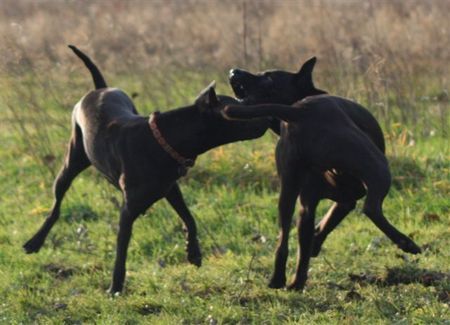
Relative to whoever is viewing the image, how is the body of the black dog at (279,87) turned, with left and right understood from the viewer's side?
facing to the left of the viewer

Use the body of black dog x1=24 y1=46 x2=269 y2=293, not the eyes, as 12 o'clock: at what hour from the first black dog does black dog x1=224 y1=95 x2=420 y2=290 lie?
The black dog x1=224 y1=95 x2=420 y2=290 is roughly at 12 o'clock from the black dog x1=24 y1=46 x2=269 y2=293.

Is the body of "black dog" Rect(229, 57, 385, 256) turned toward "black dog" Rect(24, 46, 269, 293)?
yes

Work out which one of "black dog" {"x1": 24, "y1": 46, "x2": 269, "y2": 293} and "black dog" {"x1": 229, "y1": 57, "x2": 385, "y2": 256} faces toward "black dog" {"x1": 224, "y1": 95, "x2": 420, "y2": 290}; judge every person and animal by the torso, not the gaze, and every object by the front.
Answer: the "black dog" {"x1": 24, "y1": 46, "x2": 269, "y2": 293}

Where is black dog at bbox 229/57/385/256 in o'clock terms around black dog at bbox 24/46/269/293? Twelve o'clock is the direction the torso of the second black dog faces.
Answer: The black dog at bbox 229/57/385/256 is roughly at 11 o'clock from the black dog at bbox 24/46/269/293.

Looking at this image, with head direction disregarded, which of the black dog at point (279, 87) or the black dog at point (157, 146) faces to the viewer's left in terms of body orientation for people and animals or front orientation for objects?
the black dog at point (279, 87)
